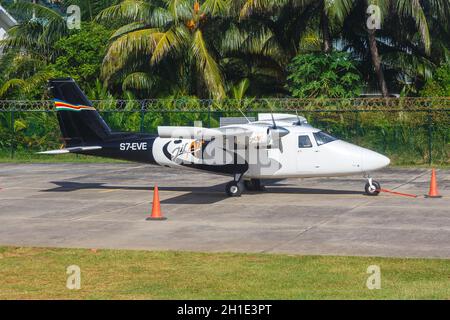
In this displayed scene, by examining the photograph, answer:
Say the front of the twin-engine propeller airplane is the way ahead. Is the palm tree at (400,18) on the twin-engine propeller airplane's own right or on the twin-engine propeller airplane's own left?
on the twin-engine propeller airplane's own left

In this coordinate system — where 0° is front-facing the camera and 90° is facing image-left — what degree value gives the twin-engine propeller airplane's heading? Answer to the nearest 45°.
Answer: approximately 270°

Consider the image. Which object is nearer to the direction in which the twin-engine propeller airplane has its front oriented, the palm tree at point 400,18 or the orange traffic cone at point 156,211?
the palm tree

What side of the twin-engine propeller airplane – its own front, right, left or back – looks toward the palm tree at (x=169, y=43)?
left

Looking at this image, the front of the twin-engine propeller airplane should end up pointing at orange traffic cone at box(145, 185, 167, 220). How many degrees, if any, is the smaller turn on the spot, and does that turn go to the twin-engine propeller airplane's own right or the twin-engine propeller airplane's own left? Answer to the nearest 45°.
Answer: approximately 135° to the twin-engine propeller airplane's own right
